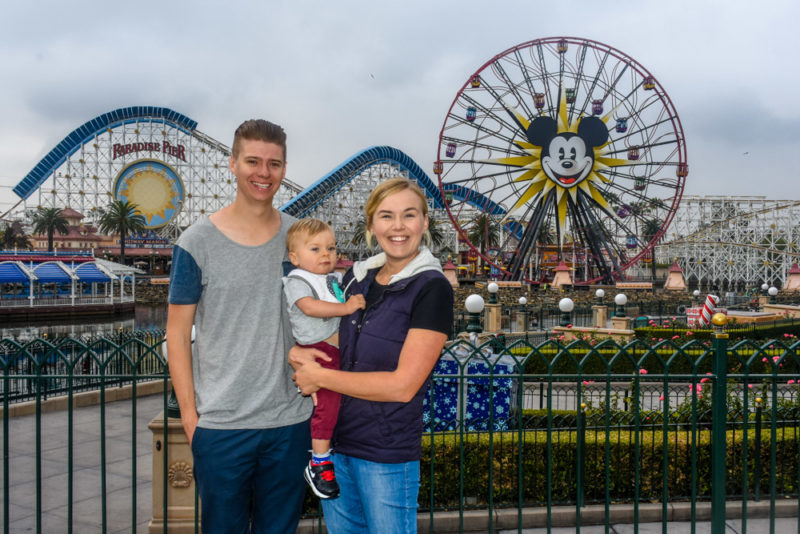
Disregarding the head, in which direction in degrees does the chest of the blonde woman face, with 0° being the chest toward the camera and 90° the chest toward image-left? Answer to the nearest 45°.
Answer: approximately 45°

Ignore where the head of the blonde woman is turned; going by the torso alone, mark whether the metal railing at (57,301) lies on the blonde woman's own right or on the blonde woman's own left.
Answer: on the blonde woman's own right

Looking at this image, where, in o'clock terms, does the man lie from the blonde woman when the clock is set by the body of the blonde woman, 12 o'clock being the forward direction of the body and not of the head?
The man is roughly at 2 o'clock from the blonde woman.

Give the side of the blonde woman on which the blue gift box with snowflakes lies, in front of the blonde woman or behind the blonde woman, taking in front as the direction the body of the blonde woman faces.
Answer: behind

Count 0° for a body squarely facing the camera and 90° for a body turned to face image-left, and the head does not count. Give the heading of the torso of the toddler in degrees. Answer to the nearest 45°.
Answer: approximately 315°
